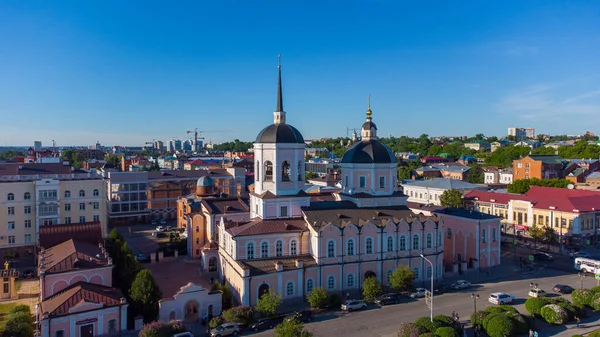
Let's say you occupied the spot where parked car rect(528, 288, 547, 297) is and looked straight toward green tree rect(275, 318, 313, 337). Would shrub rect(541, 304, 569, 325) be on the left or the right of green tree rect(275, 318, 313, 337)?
left

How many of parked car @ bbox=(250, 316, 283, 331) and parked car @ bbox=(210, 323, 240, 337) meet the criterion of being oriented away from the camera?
0
